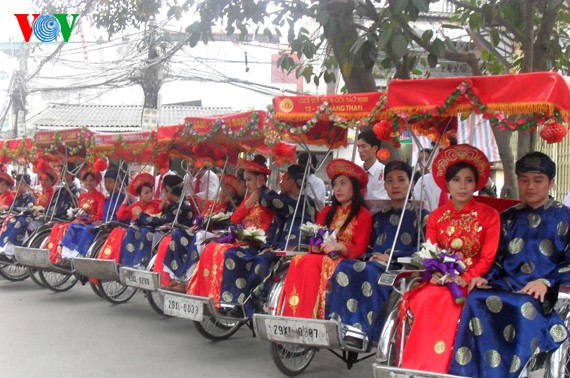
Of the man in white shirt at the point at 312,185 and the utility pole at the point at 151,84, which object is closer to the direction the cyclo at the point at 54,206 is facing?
the man in white shirt

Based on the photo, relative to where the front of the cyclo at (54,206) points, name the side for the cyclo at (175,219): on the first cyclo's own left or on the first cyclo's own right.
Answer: on the first cyclo's own left

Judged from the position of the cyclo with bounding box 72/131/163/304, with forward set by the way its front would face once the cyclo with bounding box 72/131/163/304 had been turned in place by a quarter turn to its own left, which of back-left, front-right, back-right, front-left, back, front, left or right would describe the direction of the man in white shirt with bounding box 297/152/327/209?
front

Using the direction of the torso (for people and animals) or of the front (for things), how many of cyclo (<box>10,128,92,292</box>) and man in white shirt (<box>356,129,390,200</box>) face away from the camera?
0

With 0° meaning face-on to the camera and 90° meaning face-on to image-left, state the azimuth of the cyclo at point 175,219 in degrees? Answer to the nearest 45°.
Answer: approximately 45°

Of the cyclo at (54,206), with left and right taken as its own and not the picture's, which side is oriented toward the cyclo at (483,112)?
left

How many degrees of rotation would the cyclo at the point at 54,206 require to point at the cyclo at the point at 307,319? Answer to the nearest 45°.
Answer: approximately 45° to its left

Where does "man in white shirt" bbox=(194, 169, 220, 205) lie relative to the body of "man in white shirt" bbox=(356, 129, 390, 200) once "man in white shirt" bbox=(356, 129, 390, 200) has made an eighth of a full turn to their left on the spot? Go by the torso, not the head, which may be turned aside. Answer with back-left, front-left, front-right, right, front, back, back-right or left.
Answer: back-right

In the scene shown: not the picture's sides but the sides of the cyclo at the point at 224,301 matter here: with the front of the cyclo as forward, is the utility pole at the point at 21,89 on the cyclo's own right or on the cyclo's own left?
on the cyclo's own right

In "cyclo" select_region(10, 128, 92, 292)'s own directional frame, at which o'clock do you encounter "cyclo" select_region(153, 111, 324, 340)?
"cyclo" select_region(153, 111, 324, 340) is roughly at 10 o'clock from "cyclo" select_region(10, 128, 92, 292).

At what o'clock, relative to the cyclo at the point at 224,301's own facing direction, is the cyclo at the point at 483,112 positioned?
the cyclo at the point at 483,112 is roughly at 9 o'clock from the cyclo at the point at 224,301.

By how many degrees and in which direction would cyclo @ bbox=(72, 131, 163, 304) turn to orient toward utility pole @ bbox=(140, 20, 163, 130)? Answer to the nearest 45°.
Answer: approximately 135° to its right

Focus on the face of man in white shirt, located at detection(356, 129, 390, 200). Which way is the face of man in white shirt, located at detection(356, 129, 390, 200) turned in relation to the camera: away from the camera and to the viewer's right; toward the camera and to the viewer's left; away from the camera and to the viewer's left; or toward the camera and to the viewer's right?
toward the camera and to the viewer's left

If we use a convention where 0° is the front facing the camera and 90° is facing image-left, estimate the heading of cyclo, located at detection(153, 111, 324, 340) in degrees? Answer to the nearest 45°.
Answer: approximately 45°

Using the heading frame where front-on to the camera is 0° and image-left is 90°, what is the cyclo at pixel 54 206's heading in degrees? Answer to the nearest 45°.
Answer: approximately 45°

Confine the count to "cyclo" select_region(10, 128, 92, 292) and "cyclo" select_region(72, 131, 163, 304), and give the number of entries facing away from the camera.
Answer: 0
